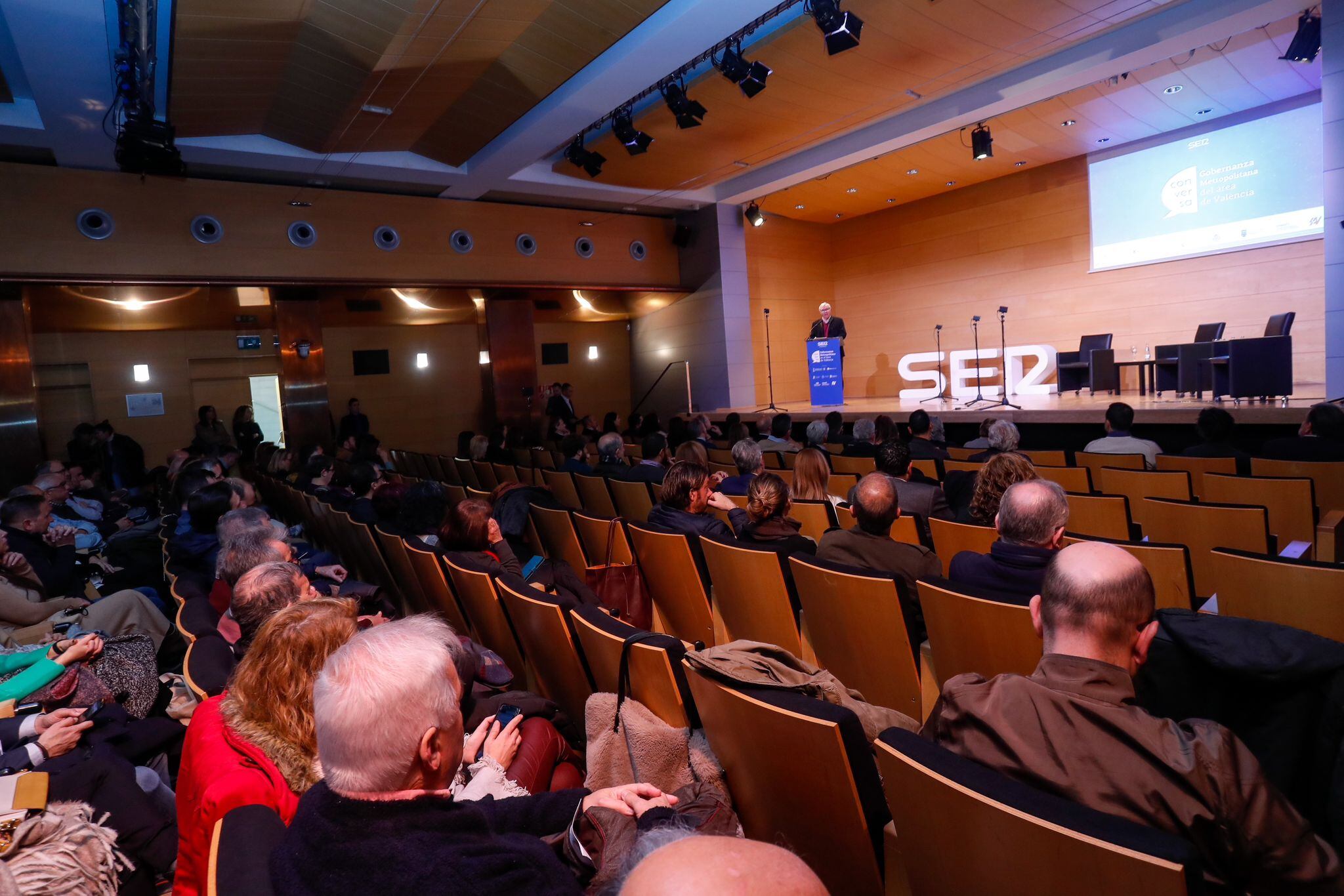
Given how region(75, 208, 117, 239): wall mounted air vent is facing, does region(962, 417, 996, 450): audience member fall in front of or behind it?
in front

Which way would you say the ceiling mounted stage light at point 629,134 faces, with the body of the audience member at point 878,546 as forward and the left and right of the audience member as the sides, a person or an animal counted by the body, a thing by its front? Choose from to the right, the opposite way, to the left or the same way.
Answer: to the right

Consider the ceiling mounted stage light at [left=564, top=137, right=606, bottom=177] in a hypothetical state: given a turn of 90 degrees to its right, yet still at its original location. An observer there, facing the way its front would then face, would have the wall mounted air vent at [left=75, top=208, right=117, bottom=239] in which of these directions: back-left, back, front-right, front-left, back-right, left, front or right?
right

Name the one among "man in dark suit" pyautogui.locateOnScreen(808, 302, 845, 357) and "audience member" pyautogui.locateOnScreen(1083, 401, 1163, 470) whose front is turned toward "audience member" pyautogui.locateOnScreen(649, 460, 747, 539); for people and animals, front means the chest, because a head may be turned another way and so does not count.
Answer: the man in dark suit

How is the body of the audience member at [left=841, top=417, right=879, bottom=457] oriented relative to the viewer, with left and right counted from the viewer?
facing away from the viewer

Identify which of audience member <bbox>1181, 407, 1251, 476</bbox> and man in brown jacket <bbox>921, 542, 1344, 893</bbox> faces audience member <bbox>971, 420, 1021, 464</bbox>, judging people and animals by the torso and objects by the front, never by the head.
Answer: the man in brown jacket

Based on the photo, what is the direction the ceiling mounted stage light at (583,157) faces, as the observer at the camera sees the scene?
facing to the right of the viewer

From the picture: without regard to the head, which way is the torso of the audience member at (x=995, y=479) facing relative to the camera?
away from the camera

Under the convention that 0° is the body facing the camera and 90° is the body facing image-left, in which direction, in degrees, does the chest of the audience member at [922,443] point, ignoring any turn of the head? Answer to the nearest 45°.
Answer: approximately 180°

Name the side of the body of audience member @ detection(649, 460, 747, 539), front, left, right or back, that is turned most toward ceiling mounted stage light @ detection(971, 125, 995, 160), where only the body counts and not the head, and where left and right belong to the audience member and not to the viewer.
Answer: front

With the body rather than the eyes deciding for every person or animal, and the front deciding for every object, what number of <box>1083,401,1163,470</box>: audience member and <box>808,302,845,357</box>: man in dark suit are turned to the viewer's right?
0

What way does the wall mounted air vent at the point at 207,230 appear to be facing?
toward the camera

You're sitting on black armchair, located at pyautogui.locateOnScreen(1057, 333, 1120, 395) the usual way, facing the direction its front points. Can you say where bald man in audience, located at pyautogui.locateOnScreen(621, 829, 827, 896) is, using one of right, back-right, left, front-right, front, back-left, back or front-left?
front-left

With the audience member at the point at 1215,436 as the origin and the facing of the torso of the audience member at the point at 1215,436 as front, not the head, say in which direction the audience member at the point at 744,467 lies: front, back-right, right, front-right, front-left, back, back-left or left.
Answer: back-left

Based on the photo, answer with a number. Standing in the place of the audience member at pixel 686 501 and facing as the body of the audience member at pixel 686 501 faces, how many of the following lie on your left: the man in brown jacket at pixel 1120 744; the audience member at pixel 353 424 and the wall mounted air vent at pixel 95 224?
2

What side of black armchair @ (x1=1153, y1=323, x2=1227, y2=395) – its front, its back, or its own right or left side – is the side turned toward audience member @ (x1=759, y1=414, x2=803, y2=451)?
front

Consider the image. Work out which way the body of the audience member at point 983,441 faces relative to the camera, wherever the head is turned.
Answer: away from the camera

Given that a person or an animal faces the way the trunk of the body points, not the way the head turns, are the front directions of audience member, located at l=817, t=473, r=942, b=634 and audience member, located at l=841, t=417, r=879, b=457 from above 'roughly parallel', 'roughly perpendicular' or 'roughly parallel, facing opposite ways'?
roughly parallel

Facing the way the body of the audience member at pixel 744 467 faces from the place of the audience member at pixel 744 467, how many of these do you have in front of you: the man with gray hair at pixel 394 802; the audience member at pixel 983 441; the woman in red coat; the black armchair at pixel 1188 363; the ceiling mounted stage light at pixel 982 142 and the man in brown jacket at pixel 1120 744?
3

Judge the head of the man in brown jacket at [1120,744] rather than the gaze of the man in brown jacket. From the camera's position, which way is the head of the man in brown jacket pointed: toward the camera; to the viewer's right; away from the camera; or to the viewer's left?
away from the camera
